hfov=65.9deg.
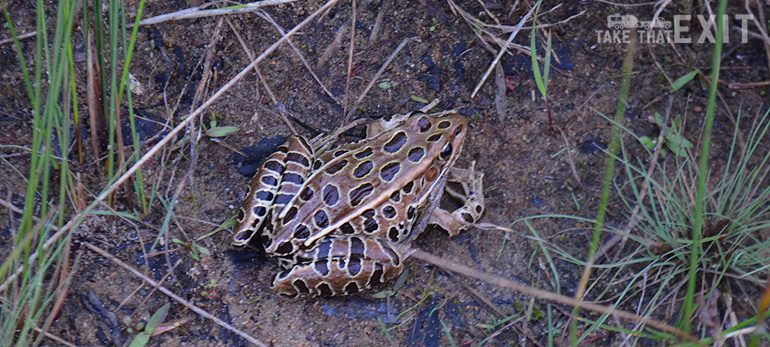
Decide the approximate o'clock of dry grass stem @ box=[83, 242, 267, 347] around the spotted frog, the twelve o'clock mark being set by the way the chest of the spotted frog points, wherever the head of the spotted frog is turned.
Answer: The dry grass stem is roughly at 7 o'clock from the spotted frog.

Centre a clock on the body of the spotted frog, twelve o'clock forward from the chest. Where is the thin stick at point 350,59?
The thin stick is roughly at 11 o'clock from the spotted frog.

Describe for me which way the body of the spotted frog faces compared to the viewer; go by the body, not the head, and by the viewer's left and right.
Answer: facing away from the viewer and to the right of the viewer

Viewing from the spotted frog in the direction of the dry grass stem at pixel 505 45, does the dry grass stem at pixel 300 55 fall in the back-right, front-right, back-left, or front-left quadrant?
front-left

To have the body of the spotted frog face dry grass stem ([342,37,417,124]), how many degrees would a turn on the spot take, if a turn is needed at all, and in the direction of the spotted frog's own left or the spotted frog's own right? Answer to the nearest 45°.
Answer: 0° — it already faces it

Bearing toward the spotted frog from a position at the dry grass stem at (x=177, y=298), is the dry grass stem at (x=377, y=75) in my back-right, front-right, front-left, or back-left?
front-left

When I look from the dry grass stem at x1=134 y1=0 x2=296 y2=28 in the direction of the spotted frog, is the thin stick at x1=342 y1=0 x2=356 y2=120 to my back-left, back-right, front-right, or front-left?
front-left

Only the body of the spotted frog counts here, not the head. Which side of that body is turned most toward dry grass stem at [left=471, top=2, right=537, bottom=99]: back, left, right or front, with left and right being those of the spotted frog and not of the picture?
front

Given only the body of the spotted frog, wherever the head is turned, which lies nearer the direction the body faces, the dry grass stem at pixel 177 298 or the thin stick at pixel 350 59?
the thin stick

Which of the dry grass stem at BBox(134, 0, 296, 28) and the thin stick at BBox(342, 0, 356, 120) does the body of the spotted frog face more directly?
the thin stick

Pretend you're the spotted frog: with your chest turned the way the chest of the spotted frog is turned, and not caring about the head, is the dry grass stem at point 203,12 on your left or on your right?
on your left
